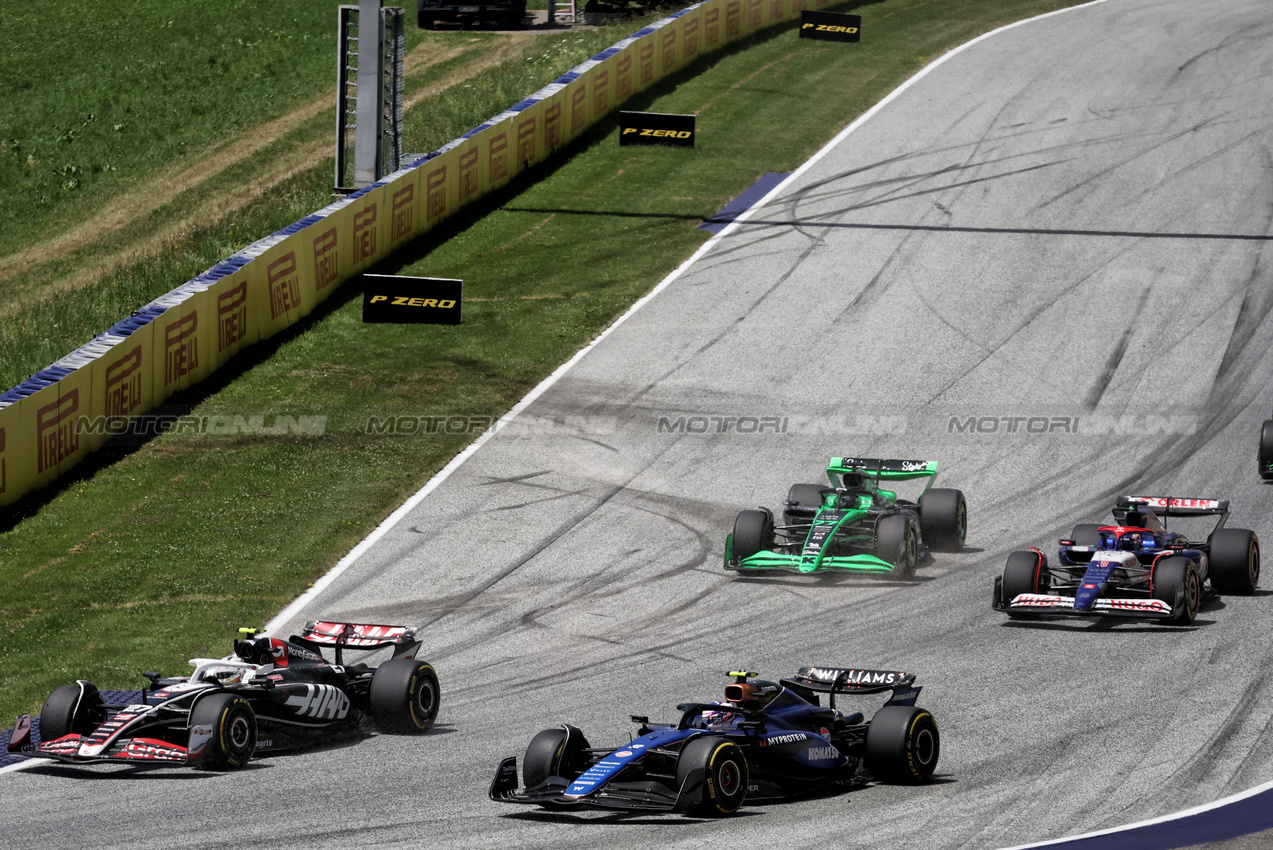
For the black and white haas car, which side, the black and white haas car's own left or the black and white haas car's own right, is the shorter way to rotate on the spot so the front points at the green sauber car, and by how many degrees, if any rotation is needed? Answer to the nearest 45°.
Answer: approximately 180°

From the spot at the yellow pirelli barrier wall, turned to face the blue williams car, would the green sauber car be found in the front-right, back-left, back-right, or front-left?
front-left

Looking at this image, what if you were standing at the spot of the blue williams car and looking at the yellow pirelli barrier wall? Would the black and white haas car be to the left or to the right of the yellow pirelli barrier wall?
left

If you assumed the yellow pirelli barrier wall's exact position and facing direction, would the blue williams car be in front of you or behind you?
in front

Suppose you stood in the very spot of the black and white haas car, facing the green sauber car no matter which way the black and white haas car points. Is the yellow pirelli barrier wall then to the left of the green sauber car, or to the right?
left

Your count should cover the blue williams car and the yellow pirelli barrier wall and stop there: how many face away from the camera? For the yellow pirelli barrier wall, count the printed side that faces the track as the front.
0

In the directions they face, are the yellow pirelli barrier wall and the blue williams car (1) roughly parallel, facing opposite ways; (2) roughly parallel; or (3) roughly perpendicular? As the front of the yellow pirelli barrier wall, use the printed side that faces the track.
roughly perpendicular

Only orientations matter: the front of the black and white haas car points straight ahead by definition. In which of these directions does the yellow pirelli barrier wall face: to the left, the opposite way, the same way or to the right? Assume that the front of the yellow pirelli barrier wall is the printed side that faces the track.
to the left

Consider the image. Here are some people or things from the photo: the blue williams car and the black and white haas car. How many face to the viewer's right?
0

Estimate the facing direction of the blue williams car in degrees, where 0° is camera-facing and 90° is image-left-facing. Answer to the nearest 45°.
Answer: approximately 45°

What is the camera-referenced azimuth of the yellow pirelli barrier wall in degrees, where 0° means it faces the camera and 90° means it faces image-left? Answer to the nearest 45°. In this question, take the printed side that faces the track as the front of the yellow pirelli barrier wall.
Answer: approximately 315°

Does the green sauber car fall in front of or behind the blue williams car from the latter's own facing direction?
behind

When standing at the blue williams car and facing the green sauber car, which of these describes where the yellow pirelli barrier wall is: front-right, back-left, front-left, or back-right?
front-left

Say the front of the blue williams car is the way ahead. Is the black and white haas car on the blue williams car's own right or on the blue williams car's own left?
on the blue williams car's own right

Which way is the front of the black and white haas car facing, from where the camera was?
facing the viewer and to the left of the viewer

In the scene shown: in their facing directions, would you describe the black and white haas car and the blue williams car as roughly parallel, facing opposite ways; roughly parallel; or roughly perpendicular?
roughly parallel

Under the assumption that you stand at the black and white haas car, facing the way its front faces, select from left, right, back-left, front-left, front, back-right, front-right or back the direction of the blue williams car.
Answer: left
